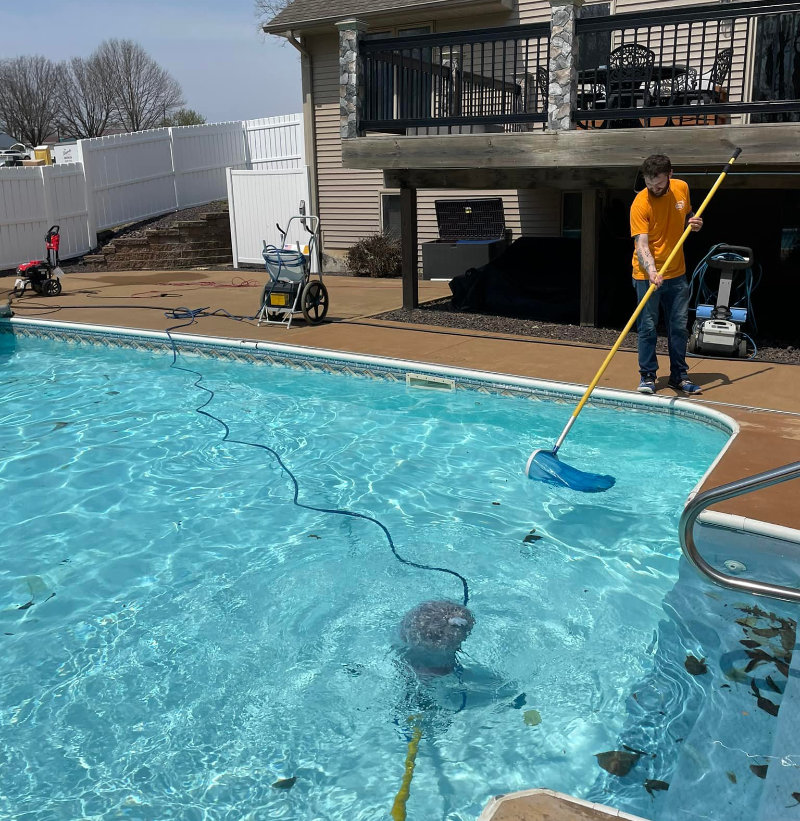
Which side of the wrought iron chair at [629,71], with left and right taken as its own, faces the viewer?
back

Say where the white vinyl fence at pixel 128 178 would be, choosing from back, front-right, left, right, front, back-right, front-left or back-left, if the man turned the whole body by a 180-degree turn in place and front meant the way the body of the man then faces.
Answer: front-left

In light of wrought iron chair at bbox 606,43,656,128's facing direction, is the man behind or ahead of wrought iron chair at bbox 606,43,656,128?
behind

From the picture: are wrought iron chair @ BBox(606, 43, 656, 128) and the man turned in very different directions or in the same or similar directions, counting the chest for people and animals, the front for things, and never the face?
very different directions

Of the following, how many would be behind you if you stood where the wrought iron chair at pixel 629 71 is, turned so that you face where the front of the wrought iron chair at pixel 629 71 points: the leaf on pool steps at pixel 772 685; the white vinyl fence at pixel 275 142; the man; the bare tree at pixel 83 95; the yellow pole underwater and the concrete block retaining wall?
3

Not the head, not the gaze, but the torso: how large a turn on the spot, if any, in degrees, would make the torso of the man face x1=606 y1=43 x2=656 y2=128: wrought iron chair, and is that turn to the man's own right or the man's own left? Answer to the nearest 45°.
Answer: approximately 180°

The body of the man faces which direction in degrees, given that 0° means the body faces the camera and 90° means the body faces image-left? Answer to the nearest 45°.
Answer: approximately 0°
